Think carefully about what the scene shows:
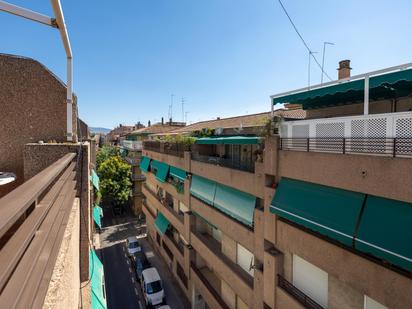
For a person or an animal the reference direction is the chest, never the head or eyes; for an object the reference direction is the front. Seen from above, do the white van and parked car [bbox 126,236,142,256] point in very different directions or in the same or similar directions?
same or similar directions

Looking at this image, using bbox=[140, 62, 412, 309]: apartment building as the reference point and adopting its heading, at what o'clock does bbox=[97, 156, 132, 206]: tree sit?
The tree is roughly at 3 o'clock from the apartment building.

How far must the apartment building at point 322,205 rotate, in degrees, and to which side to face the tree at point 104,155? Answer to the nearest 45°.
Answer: approximately 90° to its right

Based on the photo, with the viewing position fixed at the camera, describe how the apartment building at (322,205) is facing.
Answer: facing the viewer and to the left of the viewer

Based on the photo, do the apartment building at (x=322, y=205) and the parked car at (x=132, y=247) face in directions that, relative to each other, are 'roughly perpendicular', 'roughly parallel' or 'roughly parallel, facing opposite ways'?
roughly perpendicular
